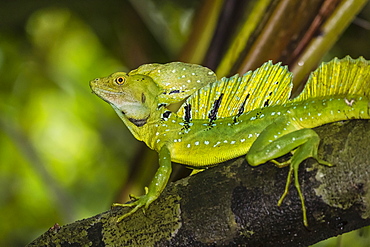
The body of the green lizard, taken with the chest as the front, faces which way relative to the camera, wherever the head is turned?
to the viewer's left
